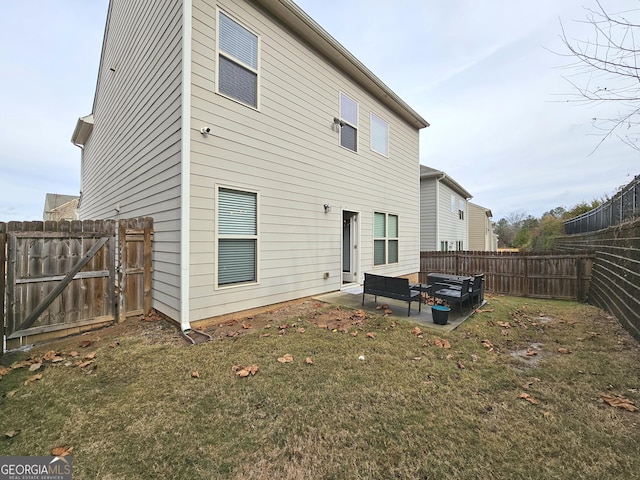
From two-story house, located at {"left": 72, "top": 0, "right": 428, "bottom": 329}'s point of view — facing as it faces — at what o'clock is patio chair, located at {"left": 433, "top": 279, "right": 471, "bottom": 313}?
The patio chair is roughly at 5 o'clock from the two-story house.

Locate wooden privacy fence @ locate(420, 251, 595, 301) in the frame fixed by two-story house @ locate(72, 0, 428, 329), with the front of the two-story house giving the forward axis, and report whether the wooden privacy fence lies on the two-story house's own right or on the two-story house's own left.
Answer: on the two-story house's own right

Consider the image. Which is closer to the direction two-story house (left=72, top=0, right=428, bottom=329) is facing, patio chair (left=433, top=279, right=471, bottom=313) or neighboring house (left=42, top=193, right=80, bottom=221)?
the neighboring house

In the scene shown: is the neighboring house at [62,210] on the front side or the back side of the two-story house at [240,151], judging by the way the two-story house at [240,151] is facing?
on the front side

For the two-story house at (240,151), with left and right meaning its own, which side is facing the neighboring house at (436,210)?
right

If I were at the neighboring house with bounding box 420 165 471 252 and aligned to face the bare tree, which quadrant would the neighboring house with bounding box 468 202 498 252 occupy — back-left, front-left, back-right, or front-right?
back-left

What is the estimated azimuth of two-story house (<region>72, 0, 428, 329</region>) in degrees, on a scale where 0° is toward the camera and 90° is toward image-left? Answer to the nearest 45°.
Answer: approximately 135°

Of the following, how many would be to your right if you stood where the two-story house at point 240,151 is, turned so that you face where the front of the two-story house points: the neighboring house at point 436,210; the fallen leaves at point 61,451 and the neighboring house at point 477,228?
2

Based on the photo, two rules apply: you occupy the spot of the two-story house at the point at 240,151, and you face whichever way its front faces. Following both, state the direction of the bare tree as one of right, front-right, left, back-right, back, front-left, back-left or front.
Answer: back
